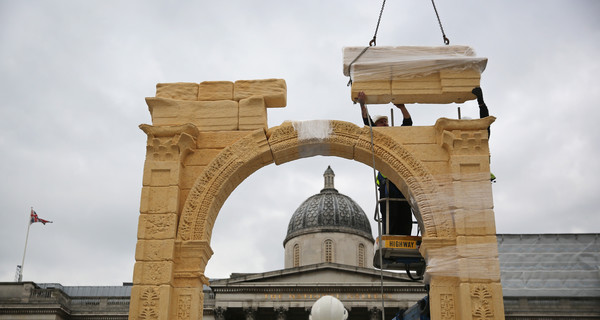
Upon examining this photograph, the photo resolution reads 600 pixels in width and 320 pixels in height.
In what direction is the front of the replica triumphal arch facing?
toward the camera

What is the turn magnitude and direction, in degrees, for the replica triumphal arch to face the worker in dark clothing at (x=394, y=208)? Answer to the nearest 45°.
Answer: approximately 135° to its left
